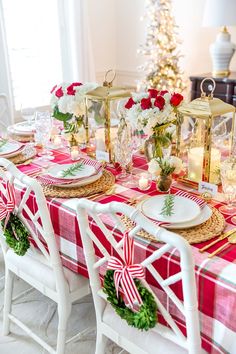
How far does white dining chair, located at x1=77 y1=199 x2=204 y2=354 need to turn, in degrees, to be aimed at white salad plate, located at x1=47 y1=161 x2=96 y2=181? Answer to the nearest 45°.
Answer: approximately 90° to its left

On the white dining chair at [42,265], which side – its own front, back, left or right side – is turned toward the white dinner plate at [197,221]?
right

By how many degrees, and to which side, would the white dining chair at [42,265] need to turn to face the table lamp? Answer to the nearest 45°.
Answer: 0° — it already faces it

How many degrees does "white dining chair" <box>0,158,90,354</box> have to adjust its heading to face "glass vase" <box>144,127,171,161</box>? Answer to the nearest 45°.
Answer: approximately 45° to its right

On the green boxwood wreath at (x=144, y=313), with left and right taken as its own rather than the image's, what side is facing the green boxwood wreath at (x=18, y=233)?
right

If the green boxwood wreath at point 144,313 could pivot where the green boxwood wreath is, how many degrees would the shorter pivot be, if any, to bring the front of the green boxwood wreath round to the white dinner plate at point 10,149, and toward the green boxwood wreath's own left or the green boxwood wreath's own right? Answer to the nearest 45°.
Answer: approximately 90° to the green boxwood wreath's own right

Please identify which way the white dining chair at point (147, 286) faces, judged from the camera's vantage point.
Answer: facing away from the viewer and to the right of the viewer

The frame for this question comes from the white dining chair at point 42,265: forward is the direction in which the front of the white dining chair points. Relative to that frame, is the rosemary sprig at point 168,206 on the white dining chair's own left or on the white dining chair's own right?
on the white dining chair's own right

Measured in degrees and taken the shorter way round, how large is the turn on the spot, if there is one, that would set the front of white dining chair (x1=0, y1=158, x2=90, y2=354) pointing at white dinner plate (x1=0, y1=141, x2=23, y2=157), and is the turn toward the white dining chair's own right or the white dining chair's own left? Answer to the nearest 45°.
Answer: approximately 45° to the white dining chair's own left

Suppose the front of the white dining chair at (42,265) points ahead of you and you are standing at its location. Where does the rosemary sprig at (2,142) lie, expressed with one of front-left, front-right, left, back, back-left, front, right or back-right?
front-left

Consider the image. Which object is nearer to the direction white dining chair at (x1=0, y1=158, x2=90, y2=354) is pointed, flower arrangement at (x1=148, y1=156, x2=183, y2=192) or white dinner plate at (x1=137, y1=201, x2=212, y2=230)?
the flower arrangement

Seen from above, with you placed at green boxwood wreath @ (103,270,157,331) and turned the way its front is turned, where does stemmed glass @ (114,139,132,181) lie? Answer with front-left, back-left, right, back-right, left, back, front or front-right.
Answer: back-right

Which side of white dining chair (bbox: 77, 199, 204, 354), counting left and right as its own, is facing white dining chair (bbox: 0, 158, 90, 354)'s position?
left

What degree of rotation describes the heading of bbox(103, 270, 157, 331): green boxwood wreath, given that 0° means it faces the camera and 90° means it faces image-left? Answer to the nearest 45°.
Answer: approximately 45°

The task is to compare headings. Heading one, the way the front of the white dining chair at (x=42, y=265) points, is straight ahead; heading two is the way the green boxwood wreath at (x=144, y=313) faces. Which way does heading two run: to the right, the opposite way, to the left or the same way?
the opposite way
